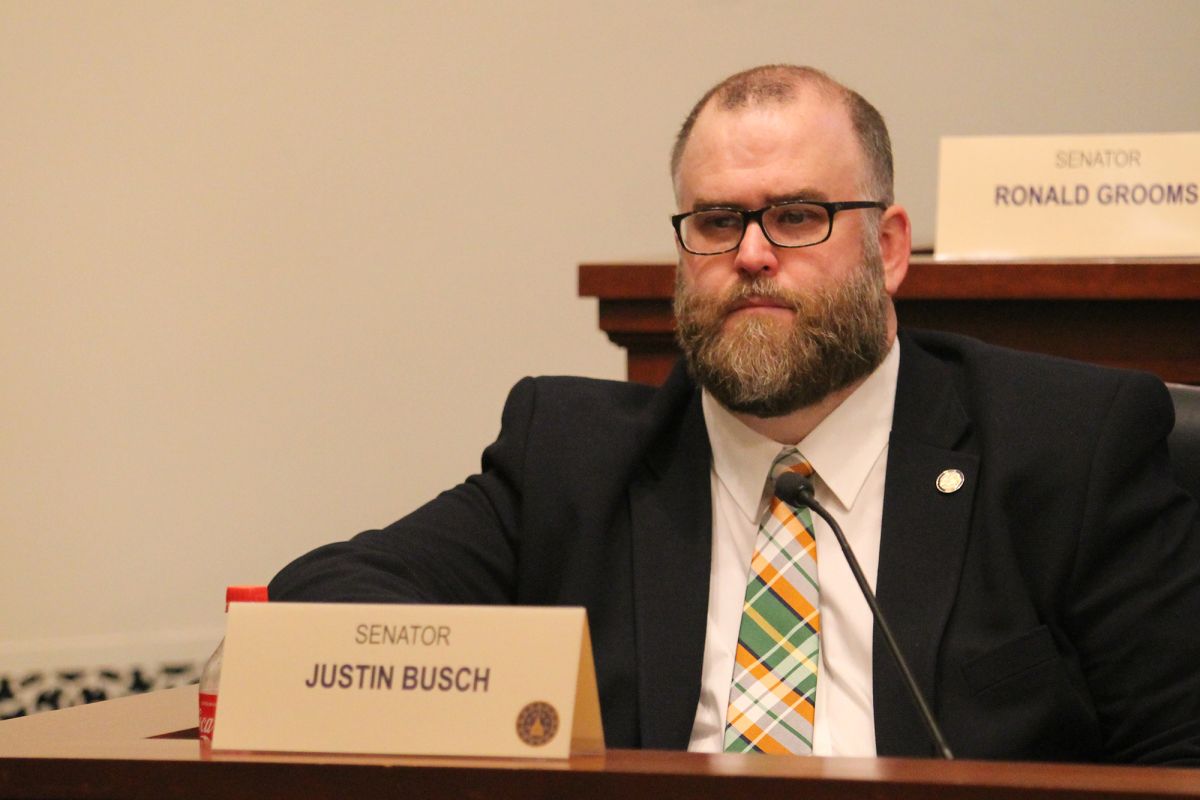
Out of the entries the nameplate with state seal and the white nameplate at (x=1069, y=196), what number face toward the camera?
2

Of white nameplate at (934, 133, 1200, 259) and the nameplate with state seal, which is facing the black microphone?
the white nameplate

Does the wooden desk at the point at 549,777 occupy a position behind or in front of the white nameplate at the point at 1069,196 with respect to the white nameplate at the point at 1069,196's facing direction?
in front

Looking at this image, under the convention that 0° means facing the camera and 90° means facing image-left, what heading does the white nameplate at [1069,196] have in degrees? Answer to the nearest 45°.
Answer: approximately 0°

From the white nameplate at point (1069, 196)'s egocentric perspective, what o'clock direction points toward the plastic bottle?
The plastic bottle is roughly at 1 o'clock from the white nameplate.

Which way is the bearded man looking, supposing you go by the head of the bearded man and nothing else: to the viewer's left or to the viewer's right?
to the viewer's left
